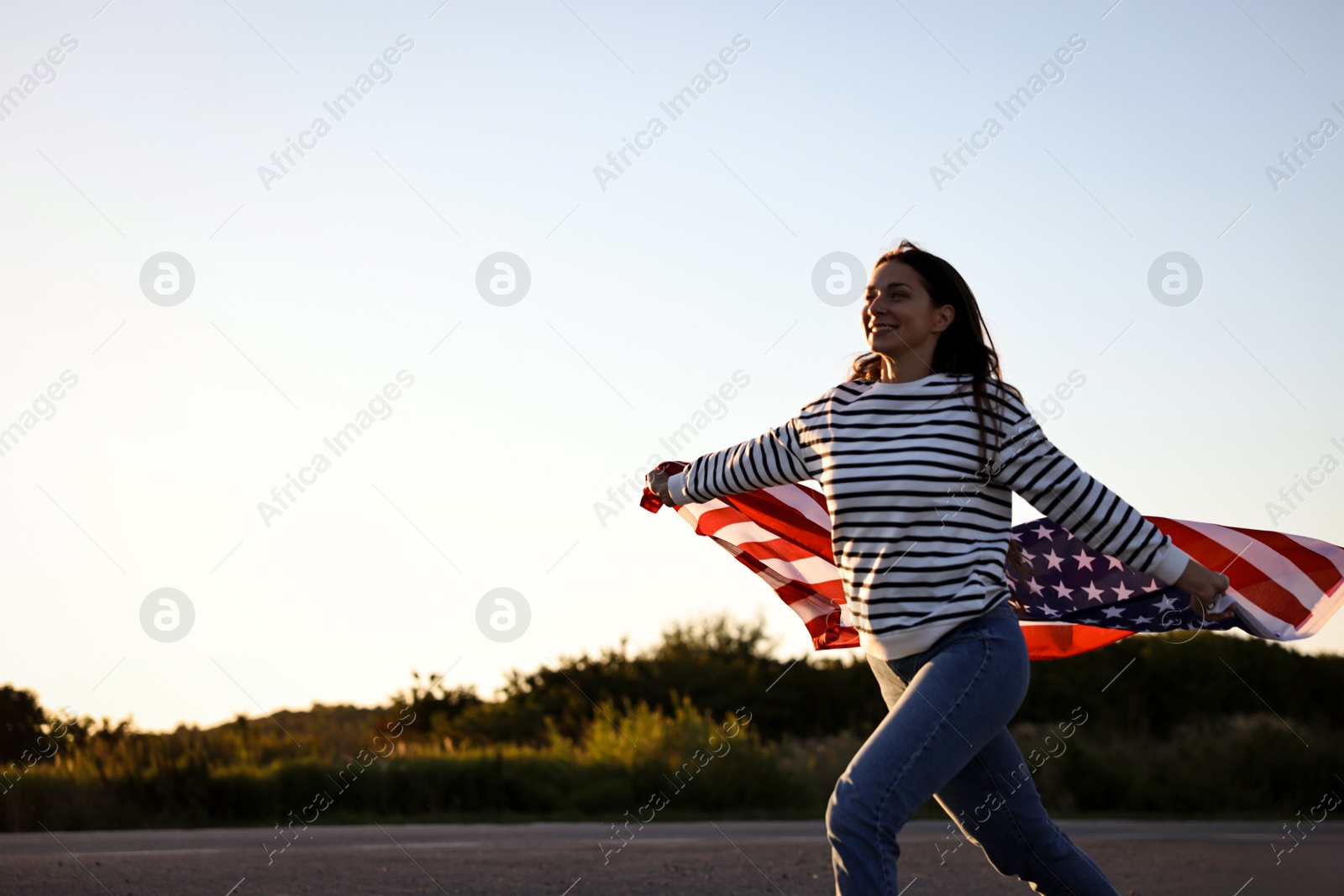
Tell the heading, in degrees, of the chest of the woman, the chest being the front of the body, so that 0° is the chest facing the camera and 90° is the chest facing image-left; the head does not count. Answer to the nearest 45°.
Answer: approximately 45°
